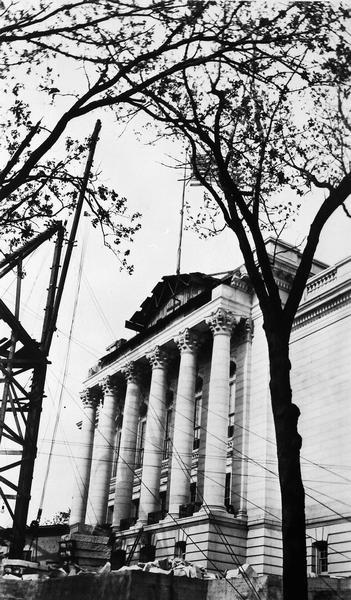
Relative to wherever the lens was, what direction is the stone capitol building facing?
facing the viewer and to the left of the viewer

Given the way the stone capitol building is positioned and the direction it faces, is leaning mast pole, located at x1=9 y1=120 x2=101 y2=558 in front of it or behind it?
in front

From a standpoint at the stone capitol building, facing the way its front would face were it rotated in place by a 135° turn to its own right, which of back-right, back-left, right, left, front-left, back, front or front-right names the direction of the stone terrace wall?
back
